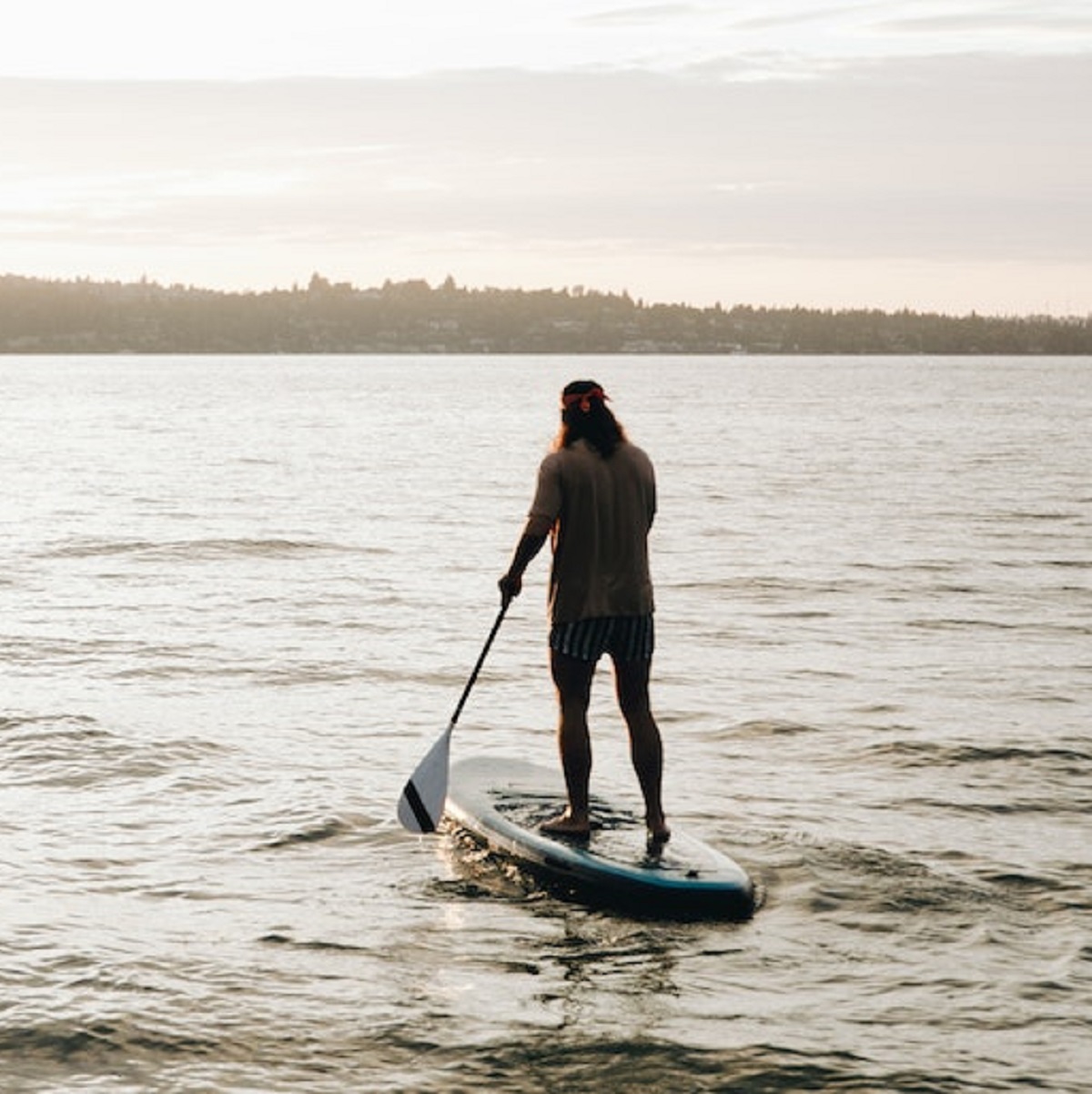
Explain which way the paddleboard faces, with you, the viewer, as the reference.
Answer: facing away from the viewer and to the left of the viewer

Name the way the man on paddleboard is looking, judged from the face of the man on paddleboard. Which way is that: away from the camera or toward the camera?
away from the camera

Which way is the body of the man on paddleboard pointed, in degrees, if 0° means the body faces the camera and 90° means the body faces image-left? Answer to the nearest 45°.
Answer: approximately 180°
